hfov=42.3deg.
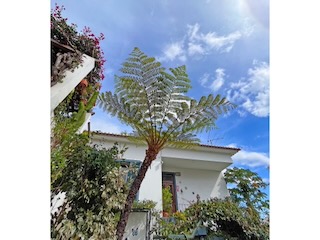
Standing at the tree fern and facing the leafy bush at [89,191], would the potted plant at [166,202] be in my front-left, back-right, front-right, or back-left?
back-right

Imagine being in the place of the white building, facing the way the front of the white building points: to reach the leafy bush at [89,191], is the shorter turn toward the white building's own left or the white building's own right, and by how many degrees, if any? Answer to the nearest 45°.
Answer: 0° — it already faces it

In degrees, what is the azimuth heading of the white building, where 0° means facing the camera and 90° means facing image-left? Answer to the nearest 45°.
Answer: approximately 0°

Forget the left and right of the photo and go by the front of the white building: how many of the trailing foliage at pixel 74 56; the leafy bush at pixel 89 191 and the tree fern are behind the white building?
0

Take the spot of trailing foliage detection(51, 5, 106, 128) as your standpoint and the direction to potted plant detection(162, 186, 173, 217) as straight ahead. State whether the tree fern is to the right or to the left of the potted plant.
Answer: right

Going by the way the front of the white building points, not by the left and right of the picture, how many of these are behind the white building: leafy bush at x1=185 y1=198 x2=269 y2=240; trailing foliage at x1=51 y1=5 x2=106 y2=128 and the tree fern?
0

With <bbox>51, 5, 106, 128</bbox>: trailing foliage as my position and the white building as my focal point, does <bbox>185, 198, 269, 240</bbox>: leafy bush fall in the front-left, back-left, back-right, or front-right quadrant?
front-right

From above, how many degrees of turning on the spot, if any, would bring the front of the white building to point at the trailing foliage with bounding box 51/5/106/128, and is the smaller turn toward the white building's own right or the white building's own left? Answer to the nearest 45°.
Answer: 0° — it already faces it

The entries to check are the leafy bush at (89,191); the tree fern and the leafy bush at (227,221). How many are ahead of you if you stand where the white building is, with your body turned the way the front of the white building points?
3

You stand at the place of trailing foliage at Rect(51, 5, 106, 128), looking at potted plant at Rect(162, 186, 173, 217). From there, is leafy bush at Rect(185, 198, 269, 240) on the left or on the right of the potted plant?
right

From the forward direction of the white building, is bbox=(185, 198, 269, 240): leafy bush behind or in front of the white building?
in front

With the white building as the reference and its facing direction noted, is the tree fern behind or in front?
in front
